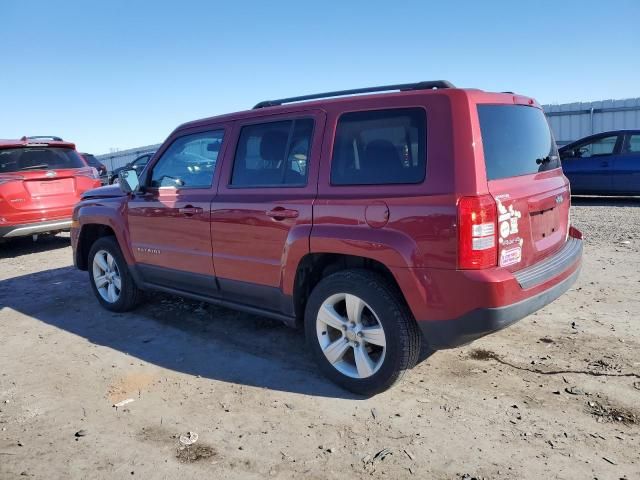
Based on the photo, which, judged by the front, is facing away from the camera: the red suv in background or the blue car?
the red suv in background

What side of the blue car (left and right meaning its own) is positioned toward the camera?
left

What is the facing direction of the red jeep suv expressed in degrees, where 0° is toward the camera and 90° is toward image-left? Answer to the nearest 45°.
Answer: approximately 135°

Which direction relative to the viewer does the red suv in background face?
away from the camera

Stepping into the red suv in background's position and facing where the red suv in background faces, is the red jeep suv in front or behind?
behind

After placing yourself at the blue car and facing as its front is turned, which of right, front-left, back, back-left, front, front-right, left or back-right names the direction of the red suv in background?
front-left

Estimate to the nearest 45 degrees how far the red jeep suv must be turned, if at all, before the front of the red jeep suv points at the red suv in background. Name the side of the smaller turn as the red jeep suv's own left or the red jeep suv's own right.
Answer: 0° — it already faces it

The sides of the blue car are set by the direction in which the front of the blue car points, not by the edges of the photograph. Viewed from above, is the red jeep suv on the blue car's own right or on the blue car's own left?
on the blue car's own left

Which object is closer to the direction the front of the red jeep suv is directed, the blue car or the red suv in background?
the red suv in background

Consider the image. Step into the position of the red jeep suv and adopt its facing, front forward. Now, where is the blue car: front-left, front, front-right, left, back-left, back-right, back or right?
right

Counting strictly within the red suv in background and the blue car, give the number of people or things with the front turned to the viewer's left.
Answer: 1
